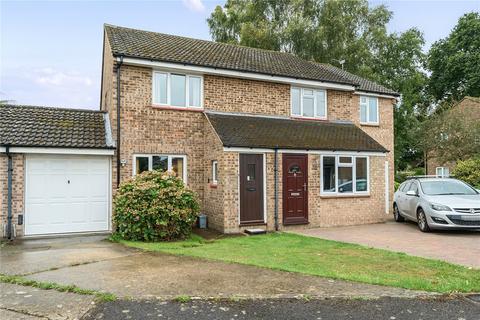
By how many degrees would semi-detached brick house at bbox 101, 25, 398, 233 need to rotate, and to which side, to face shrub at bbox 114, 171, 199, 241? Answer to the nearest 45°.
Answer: approximately 90° to its right

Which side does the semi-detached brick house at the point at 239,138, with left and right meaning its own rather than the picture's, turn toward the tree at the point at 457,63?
left

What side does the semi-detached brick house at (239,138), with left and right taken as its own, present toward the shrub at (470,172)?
left

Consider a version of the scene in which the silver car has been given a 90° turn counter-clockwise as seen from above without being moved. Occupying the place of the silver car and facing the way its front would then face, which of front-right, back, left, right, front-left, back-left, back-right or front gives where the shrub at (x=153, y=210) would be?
back

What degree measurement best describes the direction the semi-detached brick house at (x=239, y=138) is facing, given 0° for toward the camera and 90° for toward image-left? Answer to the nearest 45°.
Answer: approximately 315°
